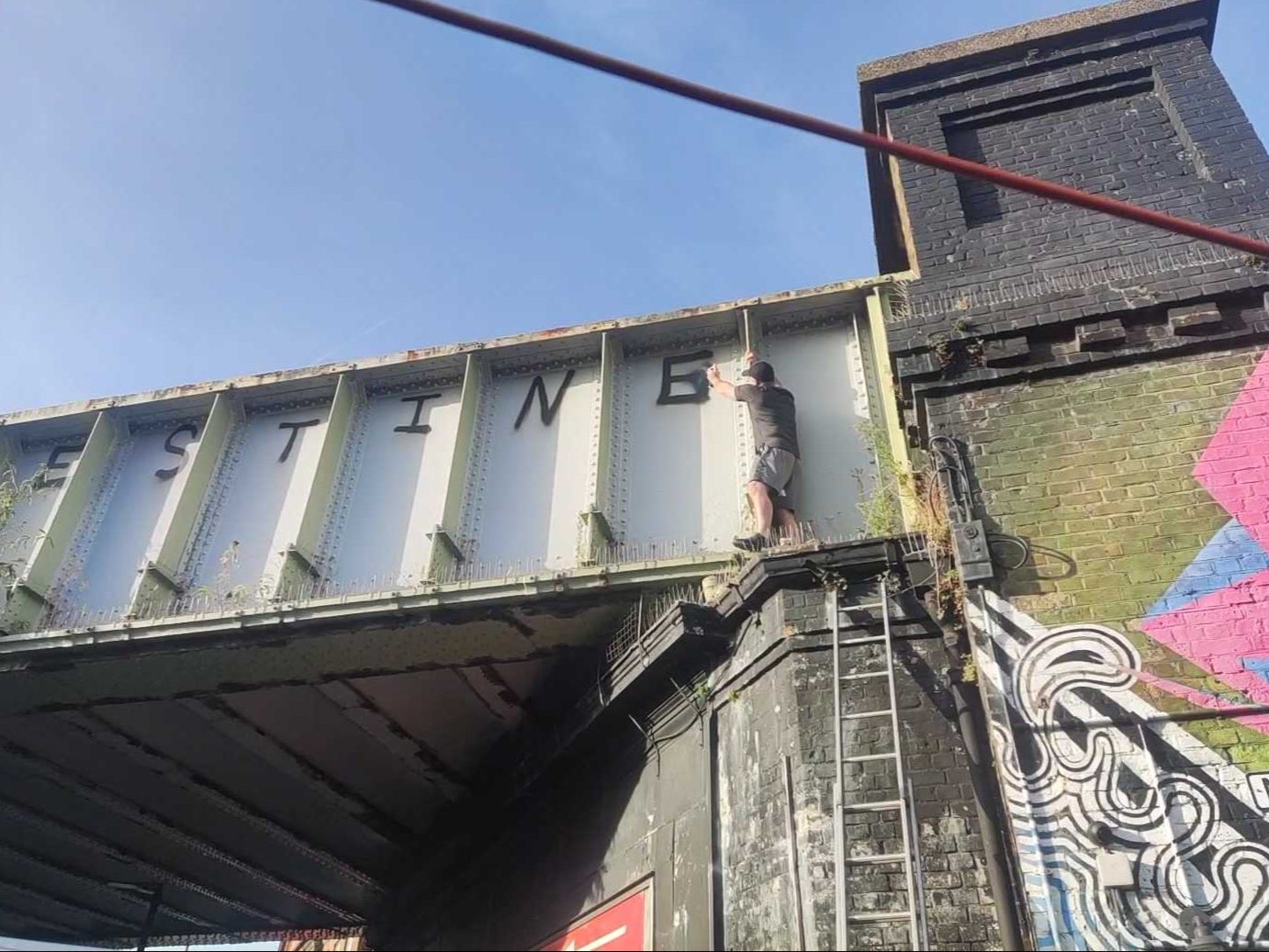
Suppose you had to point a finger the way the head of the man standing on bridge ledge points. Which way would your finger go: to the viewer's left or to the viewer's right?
to the viewer's left

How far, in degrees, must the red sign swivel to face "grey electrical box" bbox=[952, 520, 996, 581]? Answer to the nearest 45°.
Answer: approximately 90° to its left

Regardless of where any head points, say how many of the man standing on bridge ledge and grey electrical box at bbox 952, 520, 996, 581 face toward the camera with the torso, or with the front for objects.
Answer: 1

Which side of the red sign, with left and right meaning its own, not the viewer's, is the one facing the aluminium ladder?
left

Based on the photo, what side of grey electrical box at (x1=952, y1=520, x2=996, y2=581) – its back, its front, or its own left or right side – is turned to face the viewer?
front

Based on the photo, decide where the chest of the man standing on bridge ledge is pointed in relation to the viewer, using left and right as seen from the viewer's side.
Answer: facing away from the viewer and to the left of the viewer
